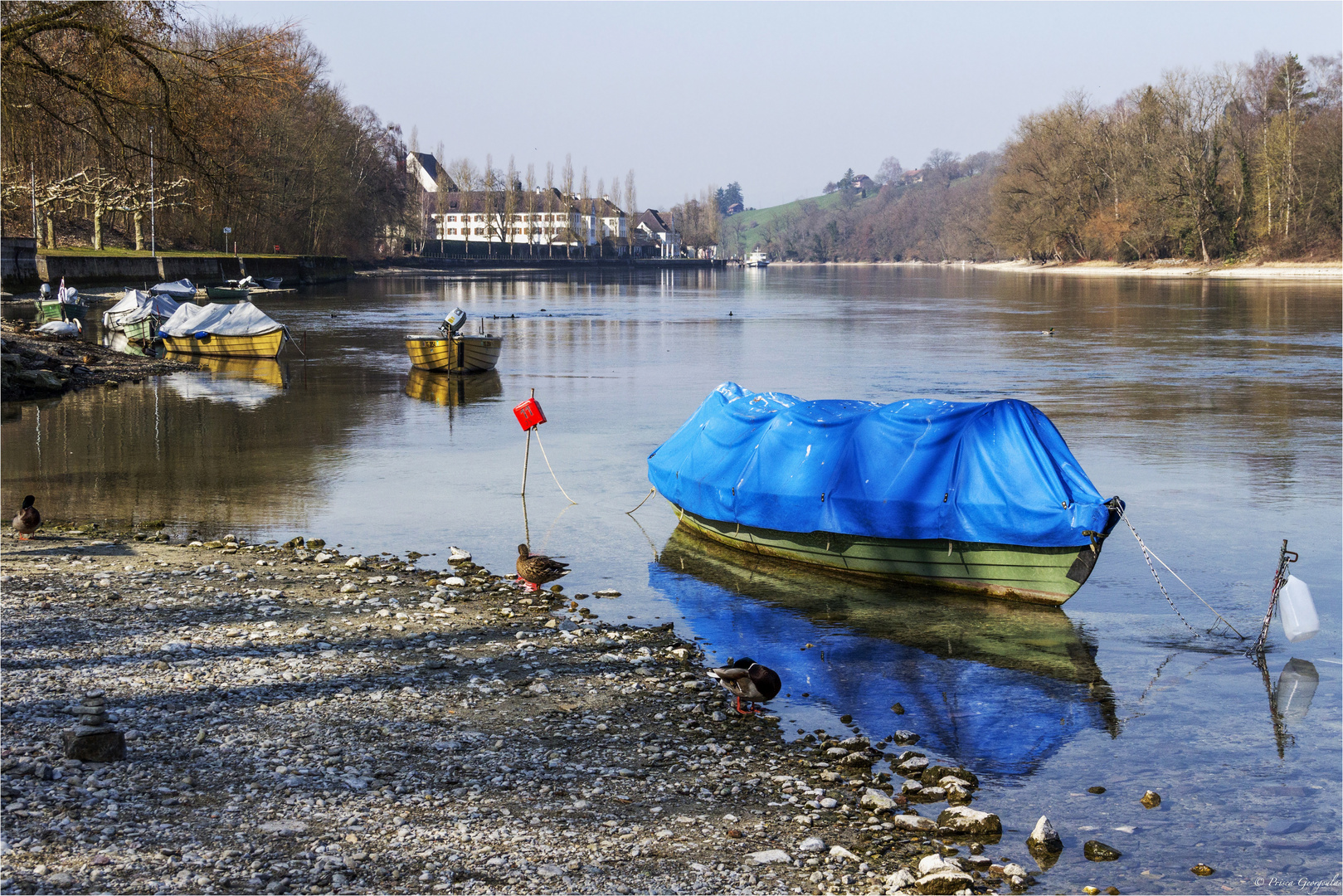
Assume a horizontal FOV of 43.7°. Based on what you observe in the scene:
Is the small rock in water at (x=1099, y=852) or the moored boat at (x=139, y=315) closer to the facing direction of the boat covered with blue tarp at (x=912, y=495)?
the small rock in water

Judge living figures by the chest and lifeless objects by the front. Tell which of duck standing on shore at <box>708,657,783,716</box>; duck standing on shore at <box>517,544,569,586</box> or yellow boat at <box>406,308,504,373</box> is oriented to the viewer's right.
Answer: duck standing on shore at <box>708,657,783,716</box>

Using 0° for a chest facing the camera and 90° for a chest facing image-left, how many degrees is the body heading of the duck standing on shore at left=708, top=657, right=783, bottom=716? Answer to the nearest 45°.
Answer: approximately 270°

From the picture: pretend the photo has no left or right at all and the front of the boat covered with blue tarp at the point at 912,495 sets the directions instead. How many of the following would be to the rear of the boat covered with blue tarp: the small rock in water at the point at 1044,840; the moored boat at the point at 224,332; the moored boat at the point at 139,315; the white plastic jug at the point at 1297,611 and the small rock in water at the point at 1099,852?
2

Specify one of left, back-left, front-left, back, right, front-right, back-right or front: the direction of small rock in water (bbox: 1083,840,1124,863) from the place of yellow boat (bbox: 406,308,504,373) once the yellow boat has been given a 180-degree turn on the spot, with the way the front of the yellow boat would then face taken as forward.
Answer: back

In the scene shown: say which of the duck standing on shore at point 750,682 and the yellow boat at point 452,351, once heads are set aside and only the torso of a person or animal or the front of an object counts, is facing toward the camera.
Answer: the yellow boat

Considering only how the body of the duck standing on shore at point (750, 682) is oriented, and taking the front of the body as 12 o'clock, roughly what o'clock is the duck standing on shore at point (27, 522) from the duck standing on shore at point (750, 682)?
the duck standing on shore at point (27, 522) is roughly at 7 o'clock from the duck standing on shore at point (750, 682).

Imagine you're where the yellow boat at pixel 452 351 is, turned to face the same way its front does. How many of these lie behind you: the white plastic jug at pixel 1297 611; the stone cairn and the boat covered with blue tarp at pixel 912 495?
0

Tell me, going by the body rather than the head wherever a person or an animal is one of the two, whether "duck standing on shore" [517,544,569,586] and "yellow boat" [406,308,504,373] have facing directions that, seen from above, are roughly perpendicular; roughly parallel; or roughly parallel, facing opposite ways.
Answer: roughly perpendicular

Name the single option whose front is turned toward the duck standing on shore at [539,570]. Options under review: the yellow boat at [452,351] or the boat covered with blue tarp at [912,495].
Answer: the yellow boat

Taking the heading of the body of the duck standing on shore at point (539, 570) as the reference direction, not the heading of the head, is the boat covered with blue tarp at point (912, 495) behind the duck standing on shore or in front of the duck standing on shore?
behind

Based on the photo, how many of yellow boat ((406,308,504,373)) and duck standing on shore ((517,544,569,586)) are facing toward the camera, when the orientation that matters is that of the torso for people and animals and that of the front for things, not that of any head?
1

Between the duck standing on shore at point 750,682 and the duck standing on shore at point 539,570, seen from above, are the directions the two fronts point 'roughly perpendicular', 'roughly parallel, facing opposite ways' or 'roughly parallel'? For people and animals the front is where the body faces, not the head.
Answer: roughly parallel, facing opposite ways

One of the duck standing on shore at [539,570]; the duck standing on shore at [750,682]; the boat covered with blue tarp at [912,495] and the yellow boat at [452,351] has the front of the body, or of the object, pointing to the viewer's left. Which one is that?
the duck standing on shore at [539,570]

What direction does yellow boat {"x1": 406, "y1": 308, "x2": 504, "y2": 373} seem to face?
toward the camera

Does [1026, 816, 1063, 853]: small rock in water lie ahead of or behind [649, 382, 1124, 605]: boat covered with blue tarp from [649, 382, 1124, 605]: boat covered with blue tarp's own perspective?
ahead

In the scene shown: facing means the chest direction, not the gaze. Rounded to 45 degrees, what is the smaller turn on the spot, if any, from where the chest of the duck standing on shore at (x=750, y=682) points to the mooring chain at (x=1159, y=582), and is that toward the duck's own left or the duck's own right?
approximately 45° to the duck's own left

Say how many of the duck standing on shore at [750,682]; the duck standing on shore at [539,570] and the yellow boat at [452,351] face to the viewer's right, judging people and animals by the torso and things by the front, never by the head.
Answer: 1
